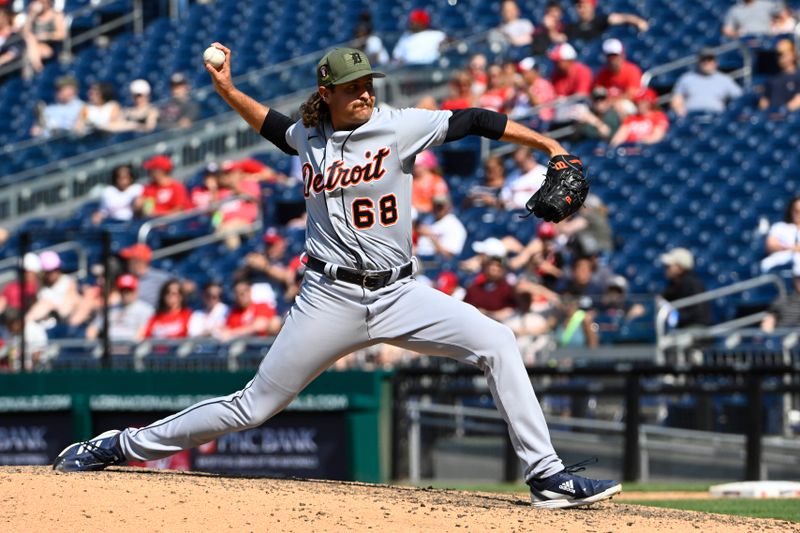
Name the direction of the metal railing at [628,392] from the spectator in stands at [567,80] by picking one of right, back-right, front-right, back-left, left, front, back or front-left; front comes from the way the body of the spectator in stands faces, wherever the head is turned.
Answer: front-left

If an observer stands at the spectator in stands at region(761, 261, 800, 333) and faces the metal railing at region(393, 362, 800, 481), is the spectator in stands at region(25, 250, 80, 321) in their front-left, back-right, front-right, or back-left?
front-right

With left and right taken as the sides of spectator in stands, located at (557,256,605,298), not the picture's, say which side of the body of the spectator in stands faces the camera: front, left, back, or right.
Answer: front

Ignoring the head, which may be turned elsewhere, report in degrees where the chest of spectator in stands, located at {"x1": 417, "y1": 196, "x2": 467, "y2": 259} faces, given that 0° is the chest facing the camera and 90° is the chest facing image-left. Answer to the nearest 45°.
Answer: approximately 45°

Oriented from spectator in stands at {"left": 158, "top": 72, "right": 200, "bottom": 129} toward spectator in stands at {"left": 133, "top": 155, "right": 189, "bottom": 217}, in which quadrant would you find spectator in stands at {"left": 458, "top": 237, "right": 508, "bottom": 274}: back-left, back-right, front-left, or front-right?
front-left

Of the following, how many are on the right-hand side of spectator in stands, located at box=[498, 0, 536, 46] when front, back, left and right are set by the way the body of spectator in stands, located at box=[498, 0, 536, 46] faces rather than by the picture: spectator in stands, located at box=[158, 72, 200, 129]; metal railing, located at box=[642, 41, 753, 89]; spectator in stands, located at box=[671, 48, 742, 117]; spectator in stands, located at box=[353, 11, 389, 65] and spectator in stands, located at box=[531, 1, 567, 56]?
2

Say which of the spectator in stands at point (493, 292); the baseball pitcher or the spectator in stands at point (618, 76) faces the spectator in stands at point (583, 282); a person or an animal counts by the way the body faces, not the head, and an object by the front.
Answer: the spectator in stands at point (618, 76)

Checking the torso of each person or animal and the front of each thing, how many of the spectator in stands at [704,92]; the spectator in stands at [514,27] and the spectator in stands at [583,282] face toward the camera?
3

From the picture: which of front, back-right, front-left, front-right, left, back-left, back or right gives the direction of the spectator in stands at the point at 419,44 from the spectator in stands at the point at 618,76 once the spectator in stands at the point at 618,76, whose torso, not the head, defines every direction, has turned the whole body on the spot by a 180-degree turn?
front-left

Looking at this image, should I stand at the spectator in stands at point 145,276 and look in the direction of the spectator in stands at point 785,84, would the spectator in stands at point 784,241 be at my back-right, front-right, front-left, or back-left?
front-right

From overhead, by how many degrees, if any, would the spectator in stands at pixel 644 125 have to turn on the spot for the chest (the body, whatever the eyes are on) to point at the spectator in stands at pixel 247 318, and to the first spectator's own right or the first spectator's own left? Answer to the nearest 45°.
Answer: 0° — they already face them

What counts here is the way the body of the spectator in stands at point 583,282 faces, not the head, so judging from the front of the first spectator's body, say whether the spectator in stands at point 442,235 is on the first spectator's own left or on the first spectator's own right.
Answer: on the first spectator's own right

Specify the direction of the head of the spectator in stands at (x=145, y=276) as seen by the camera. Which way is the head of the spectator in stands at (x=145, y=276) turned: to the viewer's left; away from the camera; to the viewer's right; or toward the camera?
toward the camera

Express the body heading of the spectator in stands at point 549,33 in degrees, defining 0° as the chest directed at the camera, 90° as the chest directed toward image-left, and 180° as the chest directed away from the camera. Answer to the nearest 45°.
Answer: approximately 315°

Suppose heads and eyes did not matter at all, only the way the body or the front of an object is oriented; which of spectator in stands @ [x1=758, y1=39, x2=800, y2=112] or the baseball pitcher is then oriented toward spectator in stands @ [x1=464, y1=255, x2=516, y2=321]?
spectator in stands @ [x1=758, y1=39, x2=800, y2=112]

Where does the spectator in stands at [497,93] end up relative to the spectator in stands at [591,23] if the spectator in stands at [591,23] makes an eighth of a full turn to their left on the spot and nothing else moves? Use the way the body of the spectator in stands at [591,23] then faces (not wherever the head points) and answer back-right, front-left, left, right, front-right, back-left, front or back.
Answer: right

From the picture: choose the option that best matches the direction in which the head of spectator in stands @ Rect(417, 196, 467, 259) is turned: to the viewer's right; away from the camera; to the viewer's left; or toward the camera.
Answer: toward the camera

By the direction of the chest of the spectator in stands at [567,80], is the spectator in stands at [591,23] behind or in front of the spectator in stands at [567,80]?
behind

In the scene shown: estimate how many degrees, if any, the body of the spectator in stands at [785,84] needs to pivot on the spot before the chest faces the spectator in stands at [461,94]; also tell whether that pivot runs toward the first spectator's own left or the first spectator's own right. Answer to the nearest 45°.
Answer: approximately 45° to the first spectator's own right

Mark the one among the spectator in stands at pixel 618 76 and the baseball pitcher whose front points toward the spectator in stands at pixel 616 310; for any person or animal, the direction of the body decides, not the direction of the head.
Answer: the spectator in stands at pixel 618 76

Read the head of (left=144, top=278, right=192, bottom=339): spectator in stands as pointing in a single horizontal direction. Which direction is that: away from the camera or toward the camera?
toward the camera

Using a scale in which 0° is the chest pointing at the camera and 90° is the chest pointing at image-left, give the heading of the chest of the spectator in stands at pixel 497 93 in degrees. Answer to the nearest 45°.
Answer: approximately 45°
